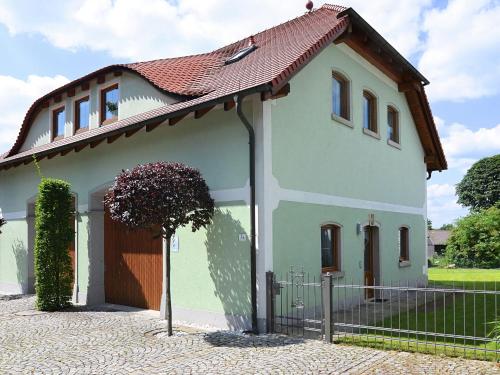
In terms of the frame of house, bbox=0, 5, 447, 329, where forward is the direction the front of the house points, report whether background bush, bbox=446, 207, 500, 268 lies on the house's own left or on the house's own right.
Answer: on the house's own left
